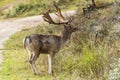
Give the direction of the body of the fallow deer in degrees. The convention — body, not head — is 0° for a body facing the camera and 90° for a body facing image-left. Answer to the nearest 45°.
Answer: approximately 270°
